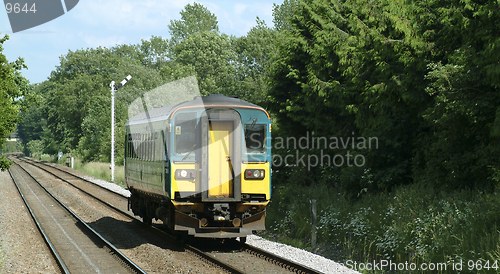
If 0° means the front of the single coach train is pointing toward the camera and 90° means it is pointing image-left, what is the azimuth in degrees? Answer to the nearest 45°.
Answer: approximately 0°

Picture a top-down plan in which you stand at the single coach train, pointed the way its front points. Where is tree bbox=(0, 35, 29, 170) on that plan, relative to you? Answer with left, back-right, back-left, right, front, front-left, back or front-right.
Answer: back-right
